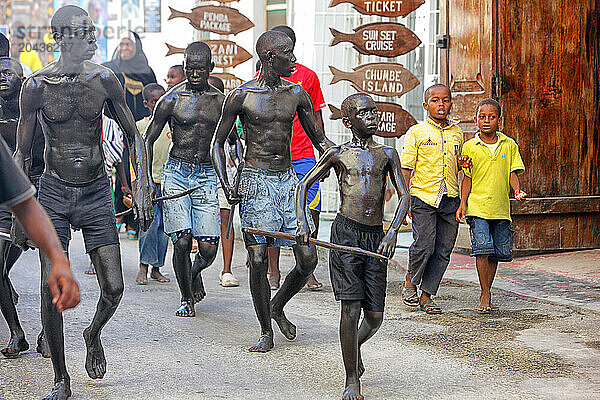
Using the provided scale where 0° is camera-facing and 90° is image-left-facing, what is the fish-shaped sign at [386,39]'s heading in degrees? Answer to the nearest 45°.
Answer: approximately 0°

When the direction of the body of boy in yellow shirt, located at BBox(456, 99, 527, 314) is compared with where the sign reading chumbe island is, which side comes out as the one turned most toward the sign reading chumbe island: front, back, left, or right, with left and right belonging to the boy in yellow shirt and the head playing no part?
back

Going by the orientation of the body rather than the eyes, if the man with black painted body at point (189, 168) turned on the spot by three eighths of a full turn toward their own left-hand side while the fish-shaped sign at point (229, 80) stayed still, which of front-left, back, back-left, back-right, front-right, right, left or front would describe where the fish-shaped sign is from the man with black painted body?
front-left

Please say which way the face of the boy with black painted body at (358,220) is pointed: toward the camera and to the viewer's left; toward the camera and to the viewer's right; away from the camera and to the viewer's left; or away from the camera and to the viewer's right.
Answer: toward the camera and to the viewer's right

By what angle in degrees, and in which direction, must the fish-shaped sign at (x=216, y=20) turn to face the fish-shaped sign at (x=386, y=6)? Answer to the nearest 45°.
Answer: approximately 45° to its left

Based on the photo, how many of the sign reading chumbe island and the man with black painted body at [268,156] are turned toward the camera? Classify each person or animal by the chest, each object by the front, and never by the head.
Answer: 2

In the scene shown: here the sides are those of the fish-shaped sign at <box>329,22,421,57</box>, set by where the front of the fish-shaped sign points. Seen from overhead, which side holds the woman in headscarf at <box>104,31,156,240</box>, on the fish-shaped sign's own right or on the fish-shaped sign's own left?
on the fish-shaped sign's own right

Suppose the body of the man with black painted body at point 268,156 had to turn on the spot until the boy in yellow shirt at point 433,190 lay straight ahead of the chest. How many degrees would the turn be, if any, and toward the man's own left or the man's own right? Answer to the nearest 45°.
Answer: approximately 135° to the man's own left

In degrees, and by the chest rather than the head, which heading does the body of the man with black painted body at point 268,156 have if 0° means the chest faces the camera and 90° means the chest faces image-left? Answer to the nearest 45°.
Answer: approximately 0°

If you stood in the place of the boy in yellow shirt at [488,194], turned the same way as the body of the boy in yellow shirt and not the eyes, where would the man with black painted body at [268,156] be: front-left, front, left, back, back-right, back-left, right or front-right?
front-right
